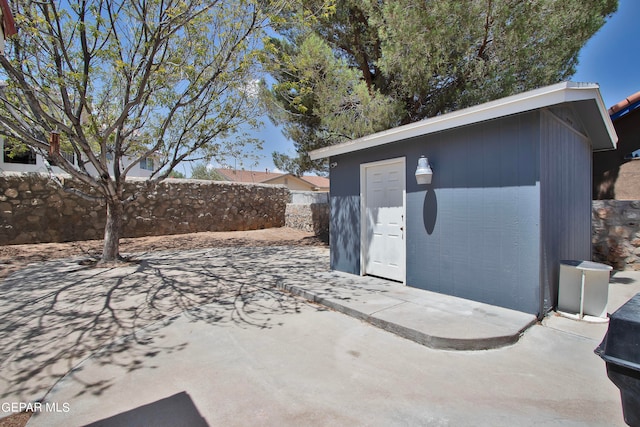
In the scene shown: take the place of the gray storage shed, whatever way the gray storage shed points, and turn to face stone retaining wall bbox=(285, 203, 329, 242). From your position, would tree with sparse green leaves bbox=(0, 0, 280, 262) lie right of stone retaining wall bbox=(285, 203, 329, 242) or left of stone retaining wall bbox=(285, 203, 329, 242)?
left

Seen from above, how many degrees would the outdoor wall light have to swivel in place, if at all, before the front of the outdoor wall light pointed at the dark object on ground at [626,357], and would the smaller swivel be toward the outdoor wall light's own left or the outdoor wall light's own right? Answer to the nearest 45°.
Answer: approximately 45° to the outdoor wall light's own left

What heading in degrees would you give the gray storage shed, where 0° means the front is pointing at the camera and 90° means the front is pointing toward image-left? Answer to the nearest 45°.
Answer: approximately 45°

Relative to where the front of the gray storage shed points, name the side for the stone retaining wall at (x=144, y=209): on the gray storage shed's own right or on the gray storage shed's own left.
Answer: on the gray storage shed's own right

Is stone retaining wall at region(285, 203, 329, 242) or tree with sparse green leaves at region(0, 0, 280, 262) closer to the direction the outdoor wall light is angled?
the tree with sparse green leaves

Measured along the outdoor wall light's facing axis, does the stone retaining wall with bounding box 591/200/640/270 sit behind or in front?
behind

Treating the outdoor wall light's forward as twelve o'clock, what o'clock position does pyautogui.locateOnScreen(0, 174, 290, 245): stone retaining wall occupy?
The stone retaining wall is roughly at 2 o'clock from the outdoor wall light.

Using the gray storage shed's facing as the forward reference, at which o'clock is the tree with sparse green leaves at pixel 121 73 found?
The tree with sparse green leaves is roughly at 1 o'clock from the gray storage shed.

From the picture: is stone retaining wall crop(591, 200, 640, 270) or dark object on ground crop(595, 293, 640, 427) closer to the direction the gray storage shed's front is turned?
the dark object on ground

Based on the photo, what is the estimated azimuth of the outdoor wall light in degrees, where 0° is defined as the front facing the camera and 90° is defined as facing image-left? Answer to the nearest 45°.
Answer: approximately 45°
